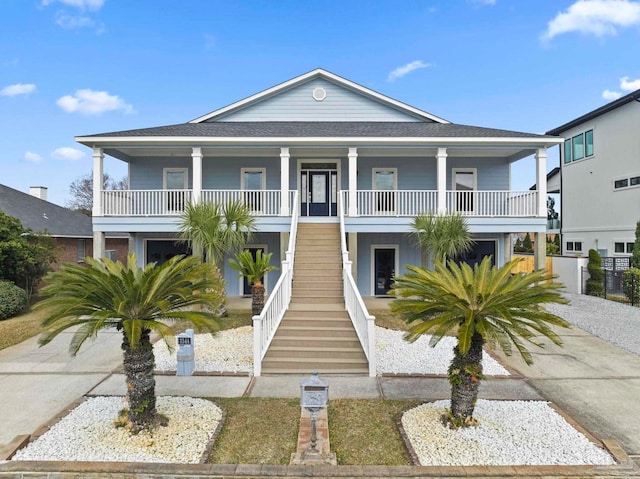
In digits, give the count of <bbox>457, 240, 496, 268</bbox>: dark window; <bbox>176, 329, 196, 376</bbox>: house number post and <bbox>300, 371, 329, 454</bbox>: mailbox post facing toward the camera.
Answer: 3

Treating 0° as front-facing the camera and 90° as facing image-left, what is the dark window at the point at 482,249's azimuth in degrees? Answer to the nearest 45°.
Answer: approximately 0°

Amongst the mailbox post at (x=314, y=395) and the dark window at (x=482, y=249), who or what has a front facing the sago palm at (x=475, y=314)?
the dark window

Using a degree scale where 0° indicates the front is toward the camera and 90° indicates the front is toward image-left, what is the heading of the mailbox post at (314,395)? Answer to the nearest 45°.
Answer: approximately 0°

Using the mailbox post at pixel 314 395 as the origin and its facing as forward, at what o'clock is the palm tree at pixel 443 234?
The palm tree is roughly at 7 o'clock from the mailbox post.

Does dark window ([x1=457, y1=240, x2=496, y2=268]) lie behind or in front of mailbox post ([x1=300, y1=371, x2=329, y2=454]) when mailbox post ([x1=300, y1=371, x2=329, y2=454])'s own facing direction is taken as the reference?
behind

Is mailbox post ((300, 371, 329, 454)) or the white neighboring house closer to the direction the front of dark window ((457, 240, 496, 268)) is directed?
the mailbox post

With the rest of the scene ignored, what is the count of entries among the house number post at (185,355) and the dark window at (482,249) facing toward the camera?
2

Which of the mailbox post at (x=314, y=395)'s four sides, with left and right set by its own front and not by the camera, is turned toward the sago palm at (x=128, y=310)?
right

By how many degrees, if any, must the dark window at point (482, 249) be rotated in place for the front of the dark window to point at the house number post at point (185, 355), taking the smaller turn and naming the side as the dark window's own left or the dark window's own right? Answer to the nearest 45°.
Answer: approximately 45° to the dark window's own right
